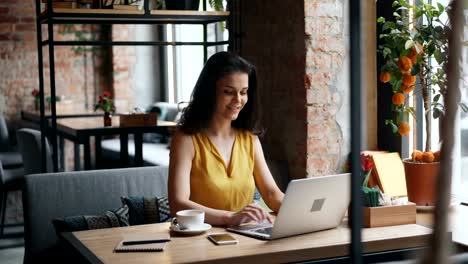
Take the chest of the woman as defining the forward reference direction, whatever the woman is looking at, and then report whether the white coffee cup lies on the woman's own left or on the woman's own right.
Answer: on the woman's own right

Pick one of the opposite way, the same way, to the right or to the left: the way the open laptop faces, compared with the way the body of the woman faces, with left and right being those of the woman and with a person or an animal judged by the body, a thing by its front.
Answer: the opposite way

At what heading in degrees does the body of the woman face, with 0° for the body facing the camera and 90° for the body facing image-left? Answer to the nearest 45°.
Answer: approximately 315°

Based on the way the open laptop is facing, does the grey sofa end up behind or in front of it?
in front

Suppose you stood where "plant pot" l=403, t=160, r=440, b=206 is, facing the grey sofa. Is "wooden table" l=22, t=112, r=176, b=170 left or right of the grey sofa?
right

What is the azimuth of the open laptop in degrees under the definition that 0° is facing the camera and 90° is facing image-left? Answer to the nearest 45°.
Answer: approximately 135°

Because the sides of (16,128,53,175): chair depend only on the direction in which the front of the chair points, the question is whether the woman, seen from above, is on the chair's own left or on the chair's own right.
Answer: on the chair's own right

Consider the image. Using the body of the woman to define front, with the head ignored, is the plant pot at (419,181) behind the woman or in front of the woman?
in front

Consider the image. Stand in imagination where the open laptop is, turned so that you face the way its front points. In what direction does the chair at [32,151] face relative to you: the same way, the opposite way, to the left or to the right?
to the right

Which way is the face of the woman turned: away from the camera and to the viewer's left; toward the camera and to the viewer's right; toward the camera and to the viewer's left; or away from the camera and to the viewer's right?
toward the camera and to the viewer's right
